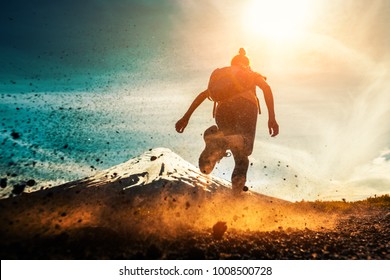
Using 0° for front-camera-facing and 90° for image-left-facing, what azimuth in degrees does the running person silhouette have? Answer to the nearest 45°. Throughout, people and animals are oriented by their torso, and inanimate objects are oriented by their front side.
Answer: approximately 180°

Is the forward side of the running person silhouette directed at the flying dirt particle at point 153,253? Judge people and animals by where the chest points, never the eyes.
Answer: no
